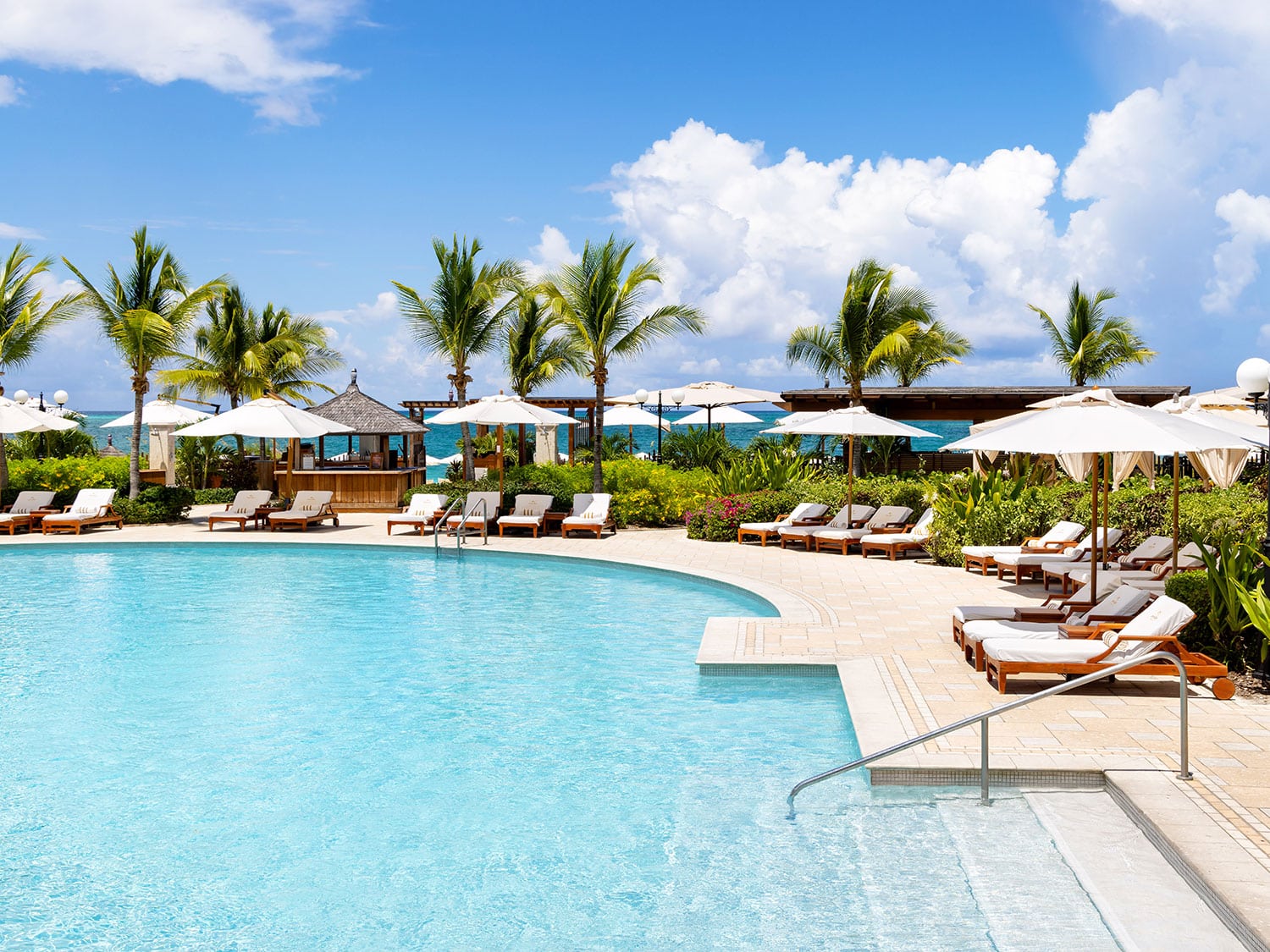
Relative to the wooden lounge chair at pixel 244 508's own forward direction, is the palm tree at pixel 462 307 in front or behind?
behind

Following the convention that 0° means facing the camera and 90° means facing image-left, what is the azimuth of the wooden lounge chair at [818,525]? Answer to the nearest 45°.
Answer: approximately 45°

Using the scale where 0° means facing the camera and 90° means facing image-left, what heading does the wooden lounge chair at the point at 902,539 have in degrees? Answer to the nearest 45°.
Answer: approximately 45°

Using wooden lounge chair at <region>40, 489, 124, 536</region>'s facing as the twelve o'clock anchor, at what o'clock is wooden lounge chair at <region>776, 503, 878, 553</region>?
wooden lounge chair at <region>776, 503, 878, 553</region> is roughly at 9 o'clock from wooden lounge chair at <region>40, 489, 124, 536</region>.

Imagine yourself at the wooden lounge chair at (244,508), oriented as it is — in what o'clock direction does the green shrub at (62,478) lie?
The green shrub is roughly at 3 o'clock from the wooden lounge chair.

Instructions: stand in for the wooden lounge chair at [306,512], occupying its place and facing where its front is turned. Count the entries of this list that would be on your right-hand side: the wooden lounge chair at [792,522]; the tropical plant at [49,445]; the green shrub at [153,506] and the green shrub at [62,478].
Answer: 3

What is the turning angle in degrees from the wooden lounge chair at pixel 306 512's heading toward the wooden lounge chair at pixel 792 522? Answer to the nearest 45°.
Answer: approximately 90° to its left

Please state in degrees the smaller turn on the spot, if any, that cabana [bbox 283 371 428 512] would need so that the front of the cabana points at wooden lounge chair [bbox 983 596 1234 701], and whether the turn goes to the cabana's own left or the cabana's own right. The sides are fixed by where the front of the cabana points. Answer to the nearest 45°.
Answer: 0° — it already faces it

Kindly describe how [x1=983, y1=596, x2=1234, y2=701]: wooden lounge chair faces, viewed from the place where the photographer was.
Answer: facing to the left of the viewer

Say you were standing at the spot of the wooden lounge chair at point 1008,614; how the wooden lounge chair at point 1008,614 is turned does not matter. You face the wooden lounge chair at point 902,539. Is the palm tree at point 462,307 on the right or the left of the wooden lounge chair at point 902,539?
left

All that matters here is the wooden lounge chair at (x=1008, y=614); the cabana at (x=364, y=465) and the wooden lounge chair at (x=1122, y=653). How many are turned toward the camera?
1

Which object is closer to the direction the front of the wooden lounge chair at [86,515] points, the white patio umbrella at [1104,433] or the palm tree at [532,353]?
the white patio umbrella

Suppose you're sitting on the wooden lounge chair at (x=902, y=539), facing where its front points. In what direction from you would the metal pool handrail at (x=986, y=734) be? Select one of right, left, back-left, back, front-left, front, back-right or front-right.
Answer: front-left

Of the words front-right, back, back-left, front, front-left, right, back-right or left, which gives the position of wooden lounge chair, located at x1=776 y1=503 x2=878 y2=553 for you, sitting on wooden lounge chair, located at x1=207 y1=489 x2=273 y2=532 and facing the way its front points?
left
